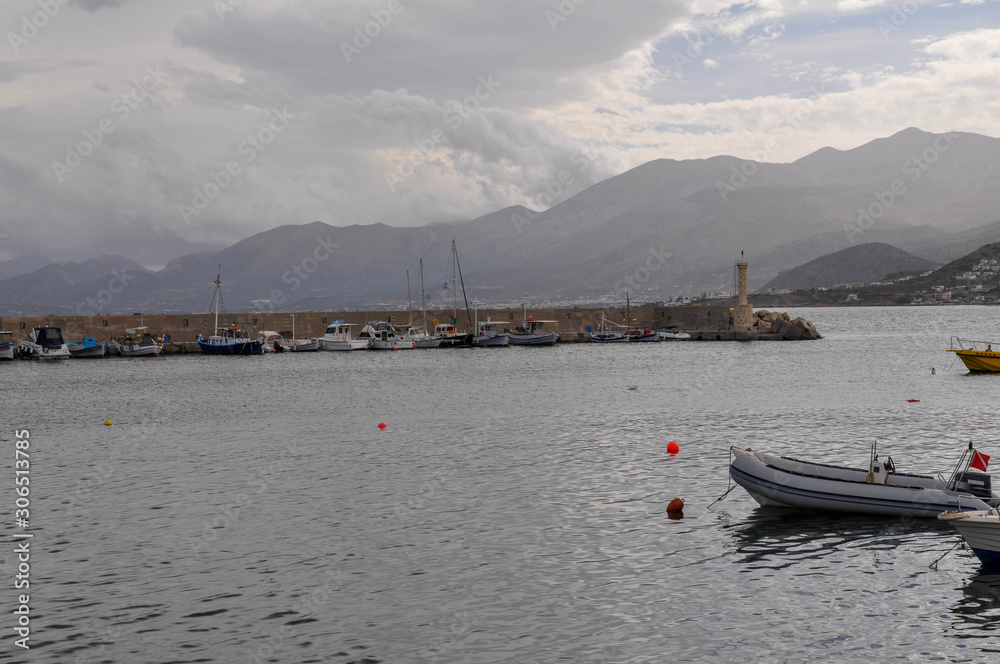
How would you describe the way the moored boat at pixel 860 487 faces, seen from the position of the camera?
facing to the left of the viewer

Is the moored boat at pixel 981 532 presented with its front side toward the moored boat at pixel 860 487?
no

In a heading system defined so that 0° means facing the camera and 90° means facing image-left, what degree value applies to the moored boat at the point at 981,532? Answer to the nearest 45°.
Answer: approximately 90°

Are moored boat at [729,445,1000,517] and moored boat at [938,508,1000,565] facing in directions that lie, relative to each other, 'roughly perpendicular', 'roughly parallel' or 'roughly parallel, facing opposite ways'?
roughly parallel

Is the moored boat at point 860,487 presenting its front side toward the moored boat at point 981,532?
no

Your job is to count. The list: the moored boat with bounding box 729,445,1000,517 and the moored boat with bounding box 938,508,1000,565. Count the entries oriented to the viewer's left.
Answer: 2
